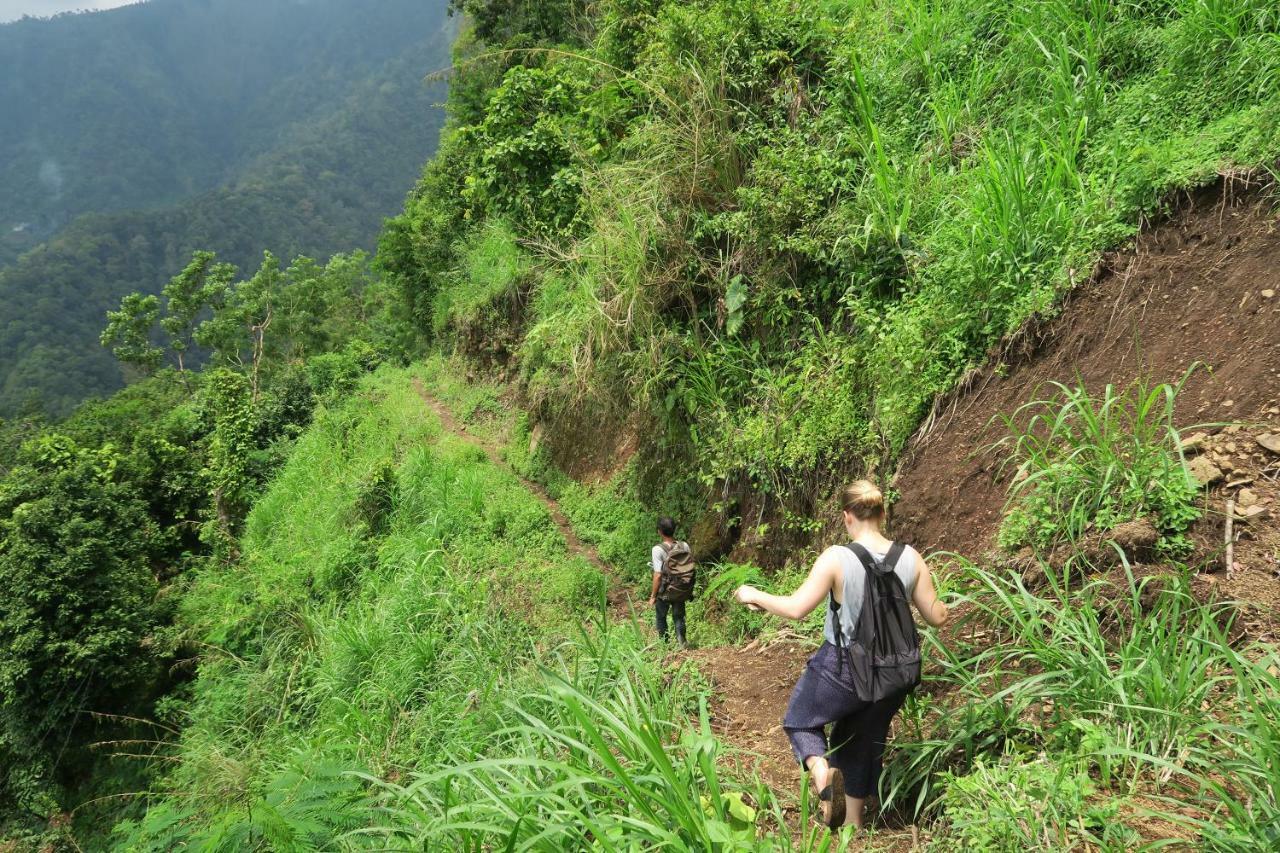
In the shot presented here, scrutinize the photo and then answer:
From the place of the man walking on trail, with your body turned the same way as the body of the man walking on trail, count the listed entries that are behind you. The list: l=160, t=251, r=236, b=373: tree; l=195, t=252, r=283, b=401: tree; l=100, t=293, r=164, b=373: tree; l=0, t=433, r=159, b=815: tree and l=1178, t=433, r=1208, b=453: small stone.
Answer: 1

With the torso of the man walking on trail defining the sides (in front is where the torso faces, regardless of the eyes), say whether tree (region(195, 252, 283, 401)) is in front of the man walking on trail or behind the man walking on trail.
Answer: in front

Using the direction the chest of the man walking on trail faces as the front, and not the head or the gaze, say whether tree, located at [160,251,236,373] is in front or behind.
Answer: in front

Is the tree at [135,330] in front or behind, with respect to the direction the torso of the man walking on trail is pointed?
in front

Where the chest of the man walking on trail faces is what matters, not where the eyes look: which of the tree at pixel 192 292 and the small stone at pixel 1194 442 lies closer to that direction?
the tree

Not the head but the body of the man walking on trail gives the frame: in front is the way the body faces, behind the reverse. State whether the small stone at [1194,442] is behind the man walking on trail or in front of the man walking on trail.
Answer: behind

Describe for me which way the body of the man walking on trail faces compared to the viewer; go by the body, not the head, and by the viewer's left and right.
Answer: facing away from the viewer and to the left of the viewer

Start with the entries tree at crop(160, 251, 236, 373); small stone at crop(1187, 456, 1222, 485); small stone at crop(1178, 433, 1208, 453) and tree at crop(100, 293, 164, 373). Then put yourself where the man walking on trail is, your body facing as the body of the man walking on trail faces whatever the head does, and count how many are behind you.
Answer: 2
